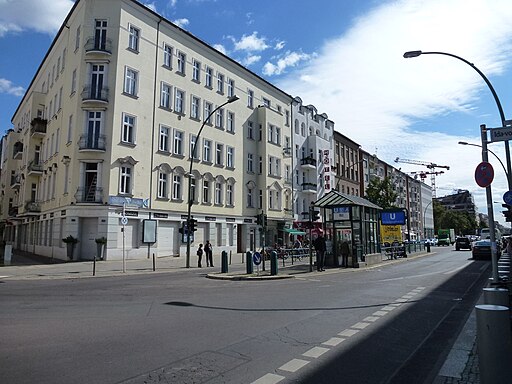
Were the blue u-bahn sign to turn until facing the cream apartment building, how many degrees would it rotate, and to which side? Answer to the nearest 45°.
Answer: approximately 45° to its right

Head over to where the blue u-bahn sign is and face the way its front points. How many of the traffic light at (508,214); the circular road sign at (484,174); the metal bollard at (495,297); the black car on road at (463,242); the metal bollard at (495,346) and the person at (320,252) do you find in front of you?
5

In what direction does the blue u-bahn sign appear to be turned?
toward the camera

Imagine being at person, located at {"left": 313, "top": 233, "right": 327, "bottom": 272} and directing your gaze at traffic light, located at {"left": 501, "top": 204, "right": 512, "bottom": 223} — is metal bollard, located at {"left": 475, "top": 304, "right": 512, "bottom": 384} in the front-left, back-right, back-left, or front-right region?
front-right

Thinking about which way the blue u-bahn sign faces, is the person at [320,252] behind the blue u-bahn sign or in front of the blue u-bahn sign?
in front

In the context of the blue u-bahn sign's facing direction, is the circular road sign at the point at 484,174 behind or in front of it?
in front
